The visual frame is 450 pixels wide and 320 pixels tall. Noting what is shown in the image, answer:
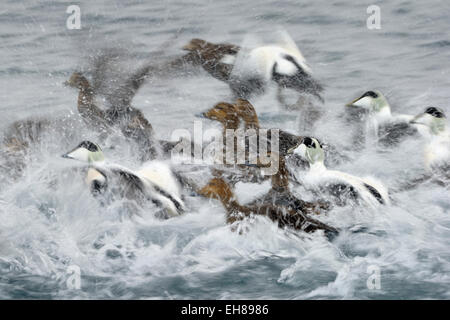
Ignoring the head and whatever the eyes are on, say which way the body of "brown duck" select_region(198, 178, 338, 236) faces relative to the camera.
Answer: to the viewer's left

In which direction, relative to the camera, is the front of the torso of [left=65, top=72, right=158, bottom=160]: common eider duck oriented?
to the viewer's left

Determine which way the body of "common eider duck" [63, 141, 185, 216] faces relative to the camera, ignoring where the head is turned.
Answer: to the viewer's left

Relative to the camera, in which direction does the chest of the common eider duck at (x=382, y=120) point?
to the viewer's left

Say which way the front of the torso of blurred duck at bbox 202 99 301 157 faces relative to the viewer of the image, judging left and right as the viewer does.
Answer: facing to the left of the viewer

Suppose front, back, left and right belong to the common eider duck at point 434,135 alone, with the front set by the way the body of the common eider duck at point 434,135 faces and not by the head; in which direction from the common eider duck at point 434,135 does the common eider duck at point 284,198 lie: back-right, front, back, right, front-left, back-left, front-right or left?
front-left

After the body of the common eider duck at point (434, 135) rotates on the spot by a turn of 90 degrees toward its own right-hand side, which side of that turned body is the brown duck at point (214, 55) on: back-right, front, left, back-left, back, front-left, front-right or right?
left

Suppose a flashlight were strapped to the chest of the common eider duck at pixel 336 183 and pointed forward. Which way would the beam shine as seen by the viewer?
to the viewer's left
